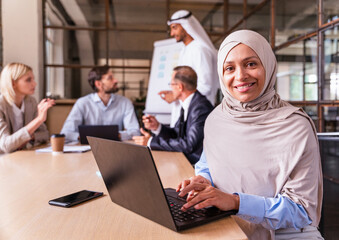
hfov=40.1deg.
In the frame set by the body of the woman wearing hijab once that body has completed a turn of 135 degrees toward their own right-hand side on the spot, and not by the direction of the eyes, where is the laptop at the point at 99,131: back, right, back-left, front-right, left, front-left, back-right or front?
front-left

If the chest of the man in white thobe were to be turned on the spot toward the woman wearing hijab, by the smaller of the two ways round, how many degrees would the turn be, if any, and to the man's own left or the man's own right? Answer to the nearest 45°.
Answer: approximately 45° to the man's own left

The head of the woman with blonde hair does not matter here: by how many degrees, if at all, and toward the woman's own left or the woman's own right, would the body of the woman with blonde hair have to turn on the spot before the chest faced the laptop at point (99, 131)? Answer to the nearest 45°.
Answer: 0° — they already face it

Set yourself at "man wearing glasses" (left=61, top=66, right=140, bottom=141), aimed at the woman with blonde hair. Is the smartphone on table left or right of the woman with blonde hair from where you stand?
left

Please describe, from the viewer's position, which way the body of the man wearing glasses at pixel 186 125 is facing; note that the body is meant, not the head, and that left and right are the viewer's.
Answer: facing to the left of the viewer

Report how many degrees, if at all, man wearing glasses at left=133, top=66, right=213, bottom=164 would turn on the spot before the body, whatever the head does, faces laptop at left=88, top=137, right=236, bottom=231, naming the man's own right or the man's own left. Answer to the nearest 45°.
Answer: approximately 90° to the man's own left
